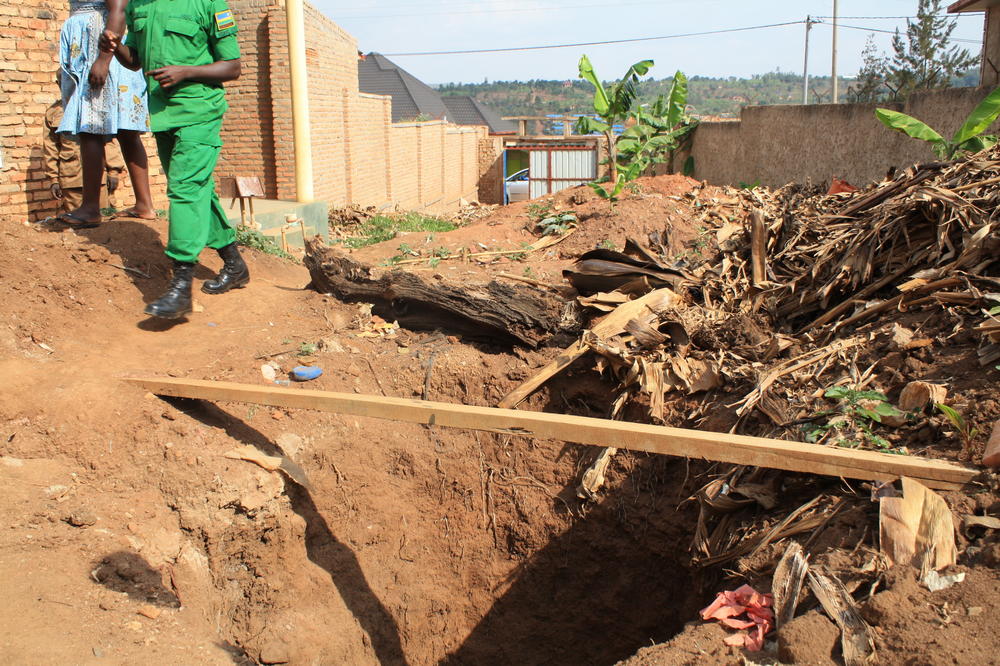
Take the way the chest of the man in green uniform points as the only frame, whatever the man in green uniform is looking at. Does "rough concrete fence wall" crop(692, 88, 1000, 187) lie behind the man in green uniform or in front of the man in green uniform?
behind

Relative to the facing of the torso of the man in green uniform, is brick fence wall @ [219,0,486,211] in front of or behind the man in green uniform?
behind

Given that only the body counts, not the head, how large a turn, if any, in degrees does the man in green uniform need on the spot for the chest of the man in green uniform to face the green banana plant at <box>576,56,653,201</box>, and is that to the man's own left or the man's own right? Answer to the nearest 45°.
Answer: approximately 180°

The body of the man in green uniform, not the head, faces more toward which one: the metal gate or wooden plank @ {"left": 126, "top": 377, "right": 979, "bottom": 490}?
the wooden plank

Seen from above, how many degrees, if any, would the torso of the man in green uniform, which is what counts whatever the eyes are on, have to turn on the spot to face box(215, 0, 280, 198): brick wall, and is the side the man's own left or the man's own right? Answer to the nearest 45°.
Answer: approximately 135° to the man's own right

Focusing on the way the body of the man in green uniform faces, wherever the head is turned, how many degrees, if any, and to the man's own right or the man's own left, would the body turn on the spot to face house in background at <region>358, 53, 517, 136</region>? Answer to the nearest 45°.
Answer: approximately 135° to the man's own right

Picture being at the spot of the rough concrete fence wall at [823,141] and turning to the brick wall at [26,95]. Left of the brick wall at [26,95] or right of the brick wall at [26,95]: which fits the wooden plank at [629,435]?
left

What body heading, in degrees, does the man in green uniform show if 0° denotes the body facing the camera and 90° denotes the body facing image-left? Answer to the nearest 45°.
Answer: approximately 45°
